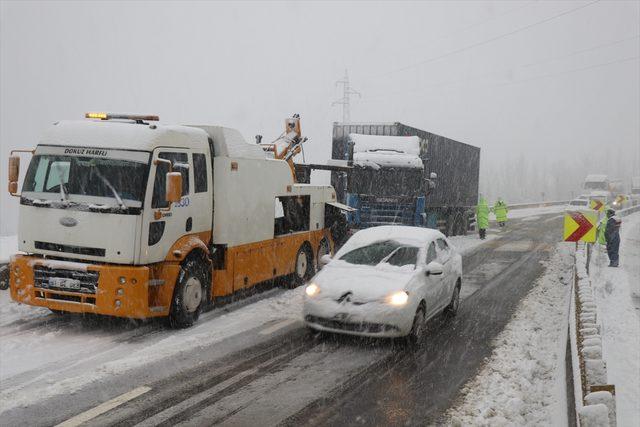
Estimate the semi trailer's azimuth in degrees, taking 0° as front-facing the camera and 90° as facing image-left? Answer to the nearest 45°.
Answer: approximately 45°

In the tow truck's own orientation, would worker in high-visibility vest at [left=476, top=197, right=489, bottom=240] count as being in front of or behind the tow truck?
behind

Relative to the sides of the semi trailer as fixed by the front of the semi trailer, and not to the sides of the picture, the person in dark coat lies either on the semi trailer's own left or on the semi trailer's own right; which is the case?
on the semi trailer's own left

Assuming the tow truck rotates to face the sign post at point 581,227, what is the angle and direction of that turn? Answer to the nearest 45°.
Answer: approximately 135° to its left

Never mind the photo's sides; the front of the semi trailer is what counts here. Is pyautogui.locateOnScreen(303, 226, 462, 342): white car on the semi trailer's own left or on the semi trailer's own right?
on the semi trailer's own left

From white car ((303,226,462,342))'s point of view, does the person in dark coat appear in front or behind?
behind

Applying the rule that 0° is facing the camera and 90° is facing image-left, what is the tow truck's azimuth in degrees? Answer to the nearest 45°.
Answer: approximately 45°

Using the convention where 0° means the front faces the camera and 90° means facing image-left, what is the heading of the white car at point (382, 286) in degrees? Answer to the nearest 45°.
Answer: approximately 45°

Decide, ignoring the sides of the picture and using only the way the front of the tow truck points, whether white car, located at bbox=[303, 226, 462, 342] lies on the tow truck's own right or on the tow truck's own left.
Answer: on the tow truck's own left
